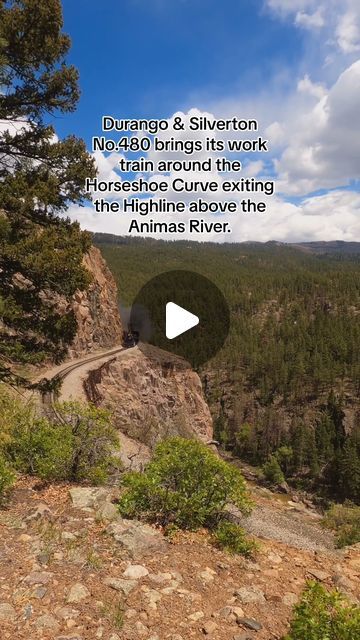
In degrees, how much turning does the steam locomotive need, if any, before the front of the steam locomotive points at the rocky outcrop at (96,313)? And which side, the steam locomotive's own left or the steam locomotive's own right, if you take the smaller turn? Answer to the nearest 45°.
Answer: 0° — it already faces it

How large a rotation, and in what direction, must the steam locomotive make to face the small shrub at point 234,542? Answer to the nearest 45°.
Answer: approximately 45° to its left

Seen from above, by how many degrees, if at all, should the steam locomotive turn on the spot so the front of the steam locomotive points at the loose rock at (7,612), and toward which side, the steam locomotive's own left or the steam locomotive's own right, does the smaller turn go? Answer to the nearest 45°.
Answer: approximately 45° to the steam locomotive's own left

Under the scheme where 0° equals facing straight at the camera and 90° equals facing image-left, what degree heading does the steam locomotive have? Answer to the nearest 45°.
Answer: approximately 45°

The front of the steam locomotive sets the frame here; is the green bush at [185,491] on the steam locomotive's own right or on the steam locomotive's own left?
on the steam locomotive's own left

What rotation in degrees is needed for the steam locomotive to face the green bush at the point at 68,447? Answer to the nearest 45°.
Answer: approximately 45° to its left

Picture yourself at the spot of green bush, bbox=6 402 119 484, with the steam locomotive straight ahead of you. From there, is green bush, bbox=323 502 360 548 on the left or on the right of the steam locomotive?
right
